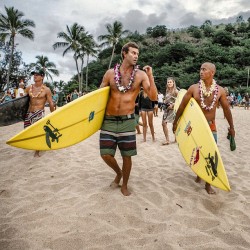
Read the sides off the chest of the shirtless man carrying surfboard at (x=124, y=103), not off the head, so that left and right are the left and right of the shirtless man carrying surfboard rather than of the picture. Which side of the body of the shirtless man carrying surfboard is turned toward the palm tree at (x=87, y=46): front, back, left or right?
back

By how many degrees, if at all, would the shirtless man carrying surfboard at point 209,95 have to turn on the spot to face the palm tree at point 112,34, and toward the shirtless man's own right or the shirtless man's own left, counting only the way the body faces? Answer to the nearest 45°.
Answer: approximately 180°

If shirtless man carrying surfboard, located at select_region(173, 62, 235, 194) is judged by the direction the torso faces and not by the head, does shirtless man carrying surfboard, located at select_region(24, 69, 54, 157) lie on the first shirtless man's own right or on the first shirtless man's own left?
on the first shirtless man's own right

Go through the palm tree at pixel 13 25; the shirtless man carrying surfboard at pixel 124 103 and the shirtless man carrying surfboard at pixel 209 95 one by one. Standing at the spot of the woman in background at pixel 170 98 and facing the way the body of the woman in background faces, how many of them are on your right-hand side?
1

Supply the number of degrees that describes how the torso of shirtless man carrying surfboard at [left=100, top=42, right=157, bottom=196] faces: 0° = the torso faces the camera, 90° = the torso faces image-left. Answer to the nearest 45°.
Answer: approximately 0°

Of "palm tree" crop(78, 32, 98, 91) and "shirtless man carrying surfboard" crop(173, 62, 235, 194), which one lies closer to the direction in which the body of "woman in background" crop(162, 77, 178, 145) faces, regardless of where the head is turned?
the shirtless man carrying surfboard

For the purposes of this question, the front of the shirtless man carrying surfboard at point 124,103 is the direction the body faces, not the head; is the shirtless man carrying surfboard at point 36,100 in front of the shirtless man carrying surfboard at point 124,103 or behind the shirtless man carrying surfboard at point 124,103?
behind

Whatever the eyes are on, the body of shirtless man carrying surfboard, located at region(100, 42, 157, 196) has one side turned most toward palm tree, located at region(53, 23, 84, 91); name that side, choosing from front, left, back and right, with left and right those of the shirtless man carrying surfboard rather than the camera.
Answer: back

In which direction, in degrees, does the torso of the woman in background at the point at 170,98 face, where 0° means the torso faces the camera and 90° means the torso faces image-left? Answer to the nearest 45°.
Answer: approximately 45°

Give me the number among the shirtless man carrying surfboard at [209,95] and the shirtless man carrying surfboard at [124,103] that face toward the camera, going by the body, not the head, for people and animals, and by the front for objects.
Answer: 2
